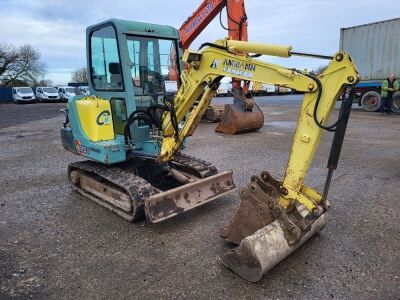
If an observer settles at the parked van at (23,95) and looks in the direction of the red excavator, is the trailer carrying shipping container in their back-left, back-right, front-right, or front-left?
front-left

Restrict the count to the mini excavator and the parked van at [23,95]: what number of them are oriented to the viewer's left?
0

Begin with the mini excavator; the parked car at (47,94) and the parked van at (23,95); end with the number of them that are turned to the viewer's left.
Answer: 0

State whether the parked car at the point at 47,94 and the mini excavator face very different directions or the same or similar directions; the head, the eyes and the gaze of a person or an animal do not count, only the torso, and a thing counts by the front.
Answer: same or similar directions

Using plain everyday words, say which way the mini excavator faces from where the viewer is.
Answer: facing the viewer and to the right of the viewer

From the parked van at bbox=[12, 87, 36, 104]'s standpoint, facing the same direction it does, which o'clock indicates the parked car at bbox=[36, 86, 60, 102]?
the parked car at bbox=[36, 86, 60, 102] is roughly at 10 o'clock from the parked van at bbox=[12, 87, 36, 104].

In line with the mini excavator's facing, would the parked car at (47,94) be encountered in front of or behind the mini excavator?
behind

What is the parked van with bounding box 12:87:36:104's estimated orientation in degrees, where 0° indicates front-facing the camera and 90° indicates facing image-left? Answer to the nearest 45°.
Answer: approximately 315°

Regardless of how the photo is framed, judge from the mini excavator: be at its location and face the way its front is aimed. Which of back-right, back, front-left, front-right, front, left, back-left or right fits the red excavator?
back-left

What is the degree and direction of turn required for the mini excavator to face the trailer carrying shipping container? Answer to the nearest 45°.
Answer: approximately 90° to its left

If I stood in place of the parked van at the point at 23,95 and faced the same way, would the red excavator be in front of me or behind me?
in front

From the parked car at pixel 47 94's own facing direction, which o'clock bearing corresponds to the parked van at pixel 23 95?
the parked van at pixel 23 95 is roughly at 4 o'clock from the parked car at pixel 47 94.

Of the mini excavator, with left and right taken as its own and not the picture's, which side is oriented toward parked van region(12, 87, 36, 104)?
back
